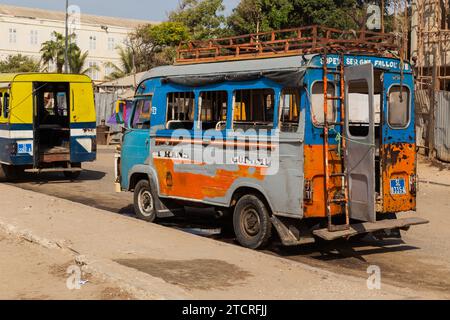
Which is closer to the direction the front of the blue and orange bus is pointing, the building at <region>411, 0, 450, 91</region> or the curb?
the building

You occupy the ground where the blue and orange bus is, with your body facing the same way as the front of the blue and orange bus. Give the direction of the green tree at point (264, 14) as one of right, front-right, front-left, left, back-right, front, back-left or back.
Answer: front-right

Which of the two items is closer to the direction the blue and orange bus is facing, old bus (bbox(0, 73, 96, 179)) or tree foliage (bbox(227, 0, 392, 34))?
the old bus

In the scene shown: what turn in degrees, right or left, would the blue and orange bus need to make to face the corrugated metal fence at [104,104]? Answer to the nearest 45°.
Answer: approximately 45° to its right

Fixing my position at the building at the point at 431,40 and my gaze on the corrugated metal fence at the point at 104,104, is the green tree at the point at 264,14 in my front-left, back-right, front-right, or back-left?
front-right

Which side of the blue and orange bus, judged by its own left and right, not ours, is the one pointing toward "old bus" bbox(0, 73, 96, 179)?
front

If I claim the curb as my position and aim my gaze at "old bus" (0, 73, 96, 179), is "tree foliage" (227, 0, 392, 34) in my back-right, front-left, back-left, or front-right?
front-right

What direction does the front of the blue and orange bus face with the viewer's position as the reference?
facing away from the viewer and to the left of the viewer

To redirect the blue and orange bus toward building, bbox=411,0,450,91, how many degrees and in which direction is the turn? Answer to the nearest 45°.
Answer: approximately 45° to its right

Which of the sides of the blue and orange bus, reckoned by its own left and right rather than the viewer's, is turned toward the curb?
left
